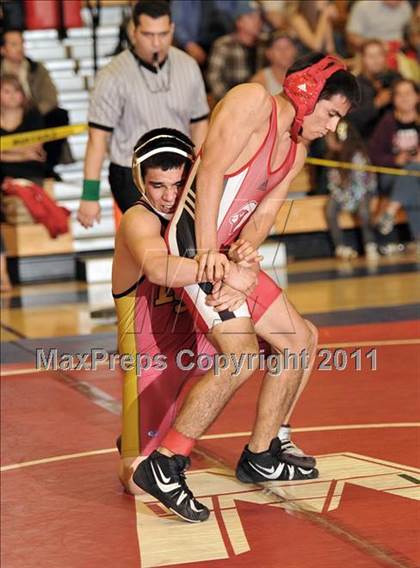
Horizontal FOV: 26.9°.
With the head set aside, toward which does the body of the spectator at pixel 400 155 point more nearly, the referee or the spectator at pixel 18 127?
the referee

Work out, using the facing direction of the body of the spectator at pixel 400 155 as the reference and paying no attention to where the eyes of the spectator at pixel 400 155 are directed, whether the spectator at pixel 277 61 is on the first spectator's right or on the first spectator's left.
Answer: on the first spectator's right

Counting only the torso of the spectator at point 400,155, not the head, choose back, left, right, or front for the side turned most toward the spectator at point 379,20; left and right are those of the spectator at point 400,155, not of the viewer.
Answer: back

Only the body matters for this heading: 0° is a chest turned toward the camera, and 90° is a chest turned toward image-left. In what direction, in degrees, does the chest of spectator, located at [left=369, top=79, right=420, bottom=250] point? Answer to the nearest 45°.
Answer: approximately 0°

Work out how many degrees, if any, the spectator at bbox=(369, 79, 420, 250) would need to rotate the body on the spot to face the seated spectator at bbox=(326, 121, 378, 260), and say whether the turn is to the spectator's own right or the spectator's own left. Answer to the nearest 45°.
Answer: approximately 45° to the spectator's own right

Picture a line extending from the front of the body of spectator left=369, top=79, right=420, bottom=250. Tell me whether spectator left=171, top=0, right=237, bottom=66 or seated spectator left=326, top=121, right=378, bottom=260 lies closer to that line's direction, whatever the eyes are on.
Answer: the seated spectator

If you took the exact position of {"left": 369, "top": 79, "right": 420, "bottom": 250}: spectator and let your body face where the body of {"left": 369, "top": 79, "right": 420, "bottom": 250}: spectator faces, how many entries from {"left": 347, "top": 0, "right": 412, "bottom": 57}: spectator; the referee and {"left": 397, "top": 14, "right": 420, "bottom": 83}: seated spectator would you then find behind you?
2

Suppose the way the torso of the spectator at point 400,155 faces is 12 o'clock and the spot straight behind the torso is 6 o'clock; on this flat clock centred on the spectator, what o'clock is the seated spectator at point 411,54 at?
The seated spectator is roughly at 6 o'clock from the spectator.

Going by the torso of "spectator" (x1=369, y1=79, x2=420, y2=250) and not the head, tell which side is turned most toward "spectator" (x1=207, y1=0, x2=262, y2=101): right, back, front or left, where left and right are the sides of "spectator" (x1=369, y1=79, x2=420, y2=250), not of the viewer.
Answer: right

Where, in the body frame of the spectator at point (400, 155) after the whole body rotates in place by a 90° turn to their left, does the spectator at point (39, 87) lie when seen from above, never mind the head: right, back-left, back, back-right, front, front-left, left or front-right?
back
